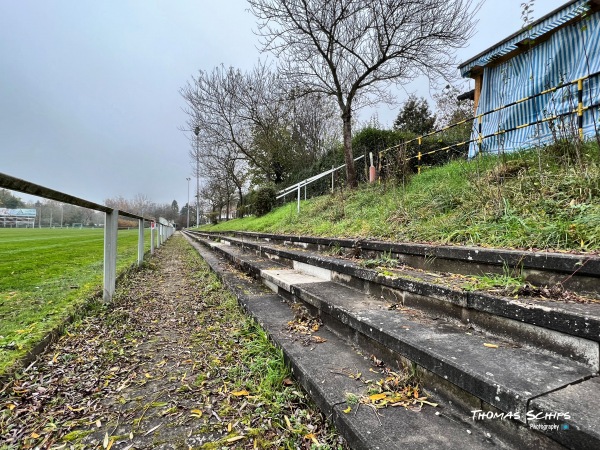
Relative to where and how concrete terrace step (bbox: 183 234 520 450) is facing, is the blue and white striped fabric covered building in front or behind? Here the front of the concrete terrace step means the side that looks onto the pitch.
behind

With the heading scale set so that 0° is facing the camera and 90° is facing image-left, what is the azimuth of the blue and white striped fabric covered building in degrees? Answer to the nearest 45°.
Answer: approximately 45°

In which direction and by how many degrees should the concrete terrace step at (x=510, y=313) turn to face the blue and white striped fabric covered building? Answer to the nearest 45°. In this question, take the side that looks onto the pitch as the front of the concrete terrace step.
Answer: approximately 135° to its right
